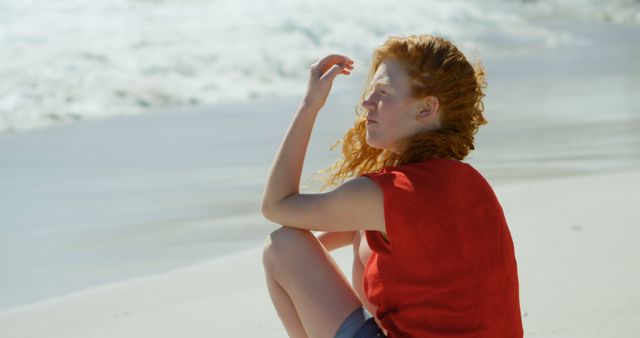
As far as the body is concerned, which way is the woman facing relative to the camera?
to the viewer's left

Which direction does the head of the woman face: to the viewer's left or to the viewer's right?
to the viewer's left
